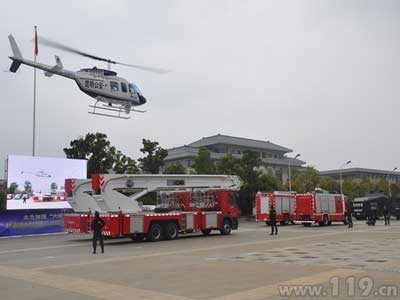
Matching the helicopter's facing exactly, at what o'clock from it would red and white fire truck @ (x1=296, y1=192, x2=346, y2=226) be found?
The red and white fire truck is roughly at 10 o'clock from the helicopter.

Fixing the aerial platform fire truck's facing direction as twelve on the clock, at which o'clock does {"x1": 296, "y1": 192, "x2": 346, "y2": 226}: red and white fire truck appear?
The red and white fire truck is roughly at 12 o'clock from the aerial platform fire truck.

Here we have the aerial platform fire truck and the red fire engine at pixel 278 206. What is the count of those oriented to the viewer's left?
0

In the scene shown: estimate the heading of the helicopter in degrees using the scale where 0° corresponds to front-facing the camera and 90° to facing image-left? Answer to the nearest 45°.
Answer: approximately 315°

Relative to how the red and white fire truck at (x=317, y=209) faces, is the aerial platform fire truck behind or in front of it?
behind

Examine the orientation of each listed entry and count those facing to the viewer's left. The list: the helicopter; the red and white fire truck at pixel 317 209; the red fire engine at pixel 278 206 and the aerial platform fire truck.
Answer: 0

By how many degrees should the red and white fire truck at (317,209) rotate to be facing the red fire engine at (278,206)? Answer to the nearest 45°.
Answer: approximately 135° to its left

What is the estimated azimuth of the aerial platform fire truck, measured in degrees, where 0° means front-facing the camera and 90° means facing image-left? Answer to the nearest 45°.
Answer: approximately 225°

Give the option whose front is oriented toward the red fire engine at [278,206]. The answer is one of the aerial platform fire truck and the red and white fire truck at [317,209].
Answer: the aerial platform fire truck

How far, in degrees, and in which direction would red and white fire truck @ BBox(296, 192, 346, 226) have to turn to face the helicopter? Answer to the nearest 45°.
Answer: approximately 180°
